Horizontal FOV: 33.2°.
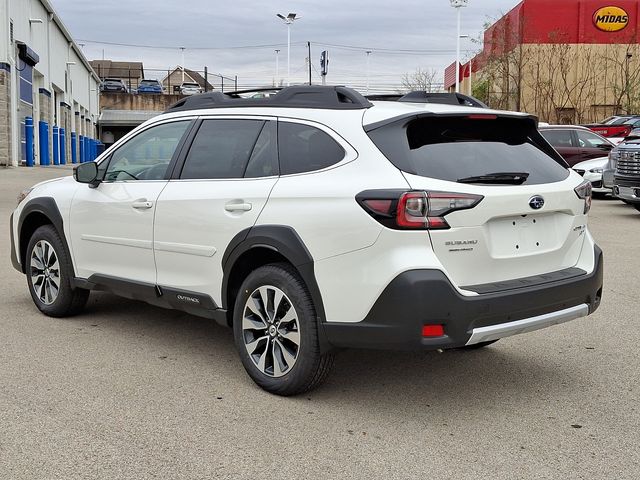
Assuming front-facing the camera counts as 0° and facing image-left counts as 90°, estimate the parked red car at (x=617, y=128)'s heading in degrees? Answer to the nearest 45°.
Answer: approximately 45°

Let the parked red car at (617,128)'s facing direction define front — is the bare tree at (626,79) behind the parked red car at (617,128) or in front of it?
behind

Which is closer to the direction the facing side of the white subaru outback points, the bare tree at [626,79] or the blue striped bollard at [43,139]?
the blue striped bollard

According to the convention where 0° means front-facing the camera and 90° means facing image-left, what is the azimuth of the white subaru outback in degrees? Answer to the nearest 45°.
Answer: approximately 135°
